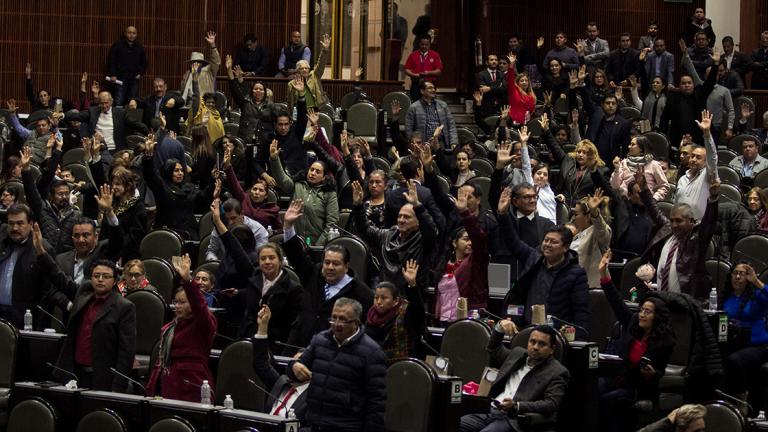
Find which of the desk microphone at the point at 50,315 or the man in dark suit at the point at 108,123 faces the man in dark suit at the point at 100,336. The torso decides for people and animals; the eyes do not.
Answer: the man in dark suit at the point at 108,123

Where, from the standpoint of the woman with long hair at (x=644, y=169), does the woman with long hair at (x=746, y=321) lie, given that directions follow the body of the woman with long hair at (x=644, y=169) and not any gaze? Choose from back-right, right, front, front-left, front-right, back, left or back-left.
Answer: front-left

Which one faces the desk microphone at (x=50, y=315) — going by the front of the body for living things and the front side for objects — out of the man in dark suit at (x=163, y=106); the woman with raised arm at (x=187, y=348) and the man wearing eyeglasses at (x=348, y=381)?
the man in dark suit

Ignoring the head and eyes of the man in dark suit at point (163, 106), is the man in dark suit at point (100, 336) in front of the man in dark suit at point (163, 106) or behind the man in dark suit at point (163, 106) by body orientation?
in front

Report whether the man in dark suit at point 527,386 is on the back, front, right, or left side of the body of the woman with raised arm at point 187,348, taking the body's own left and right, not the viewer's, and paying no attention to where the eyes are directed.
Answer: left
